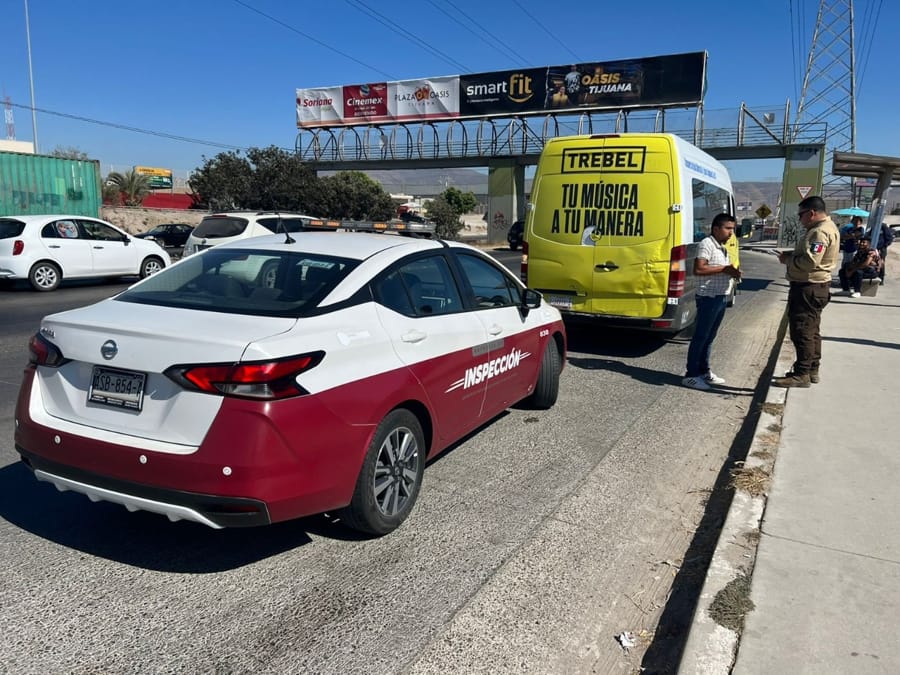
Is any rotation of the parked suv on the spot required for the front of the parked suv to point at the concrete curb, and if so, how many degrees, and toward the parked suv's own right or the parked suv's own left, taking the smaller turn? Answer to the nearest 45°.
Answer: approximately 135° to the parked suv's own right

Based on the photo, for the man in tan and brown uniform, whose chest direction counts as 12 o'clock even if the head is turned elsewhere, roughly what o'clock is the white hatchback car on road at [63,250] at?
The white hatchback car on road is roughly at 12 o'clock from the man in tan and brown uniform.

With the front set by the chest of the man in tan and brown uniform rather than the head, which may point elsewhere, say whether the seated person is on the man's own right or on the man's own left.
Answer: on the man's own right

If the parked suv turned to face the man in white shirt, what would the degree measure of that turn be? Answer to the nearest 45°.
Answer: approximately 90° to its right

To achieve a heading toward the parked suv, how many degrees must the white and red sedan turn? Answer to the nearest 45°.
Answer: approximately 45° to its left

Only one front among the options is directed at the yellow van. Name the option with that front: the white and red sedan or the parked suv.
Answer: the white and red sedan

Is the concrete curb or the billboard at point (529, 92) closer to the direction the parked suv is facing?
the billboard

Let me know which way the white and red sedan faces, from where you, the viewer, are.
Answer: facing away from the viewer and to the right of the viewer

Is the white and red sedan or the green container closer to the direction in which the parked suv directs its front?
the green container

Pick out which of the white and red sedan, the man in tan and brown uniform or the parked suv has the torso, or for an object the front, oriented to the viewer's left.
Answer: the man in tan and brown uniform

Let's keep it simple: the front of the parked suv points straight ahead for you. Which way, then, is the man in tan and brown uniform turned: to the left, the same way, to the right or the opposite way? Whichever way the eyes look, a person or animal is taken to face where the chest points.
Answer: to the left

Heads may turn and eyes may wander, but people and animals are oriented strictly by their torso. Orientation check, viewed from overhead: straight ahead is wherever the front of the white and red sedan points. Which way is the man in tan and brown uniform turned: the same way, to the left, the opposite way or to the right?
to the left

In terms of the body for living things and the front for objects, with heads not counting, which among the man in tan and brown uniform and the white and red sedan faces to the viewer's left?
the man in tan and brown uniform

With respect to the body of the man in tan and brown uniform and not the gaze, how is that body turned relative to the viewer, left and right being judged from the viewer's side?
facing to the left of the viewer
